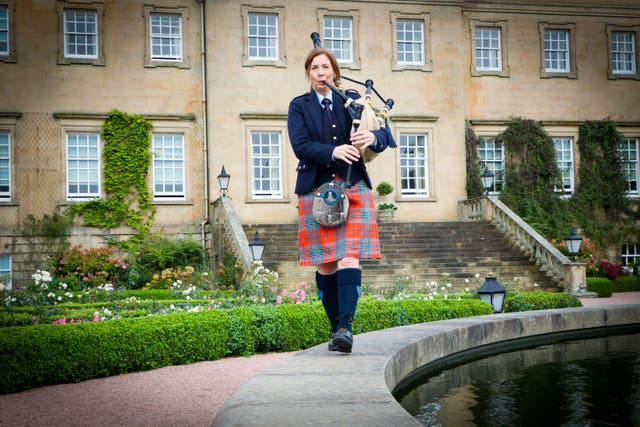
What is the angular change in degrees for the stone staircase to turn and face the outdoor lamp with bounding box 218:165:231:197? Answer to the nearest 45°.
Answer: approximately 90° to its right

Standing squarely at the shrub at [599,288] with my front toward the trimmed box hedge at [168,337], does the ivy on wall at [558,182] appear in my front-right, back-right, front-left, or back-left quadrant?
back-right

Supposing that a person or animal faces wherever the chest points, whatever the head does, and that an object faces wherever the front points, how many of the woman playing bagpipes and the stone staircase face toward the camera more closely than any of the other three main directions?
2

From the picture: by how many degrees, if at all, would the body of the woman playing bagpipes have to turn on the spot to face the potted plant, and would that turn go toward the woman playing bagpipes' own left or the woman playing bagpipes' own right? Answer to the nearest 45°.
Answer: approximately 180°

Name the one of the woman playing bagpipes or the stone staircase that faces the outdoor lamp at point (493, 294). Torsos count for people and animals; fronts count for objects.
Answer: the stone staircase

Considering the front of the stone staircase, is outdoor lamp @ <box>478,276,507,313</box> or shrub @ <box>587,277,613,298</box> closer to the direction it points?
the outdoor lamp

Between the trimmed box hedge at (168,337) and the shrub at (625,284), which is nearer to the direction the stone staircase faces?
the trimmed box hedge

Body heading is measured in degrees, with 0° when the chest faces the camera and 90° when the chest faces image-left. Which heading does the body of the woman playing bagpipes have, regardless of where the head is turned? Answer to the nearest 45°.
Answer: approximately 0°

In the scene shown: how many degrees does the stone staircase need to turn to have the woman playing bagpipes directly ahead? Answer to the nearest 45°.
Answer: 0° — it already faces them
